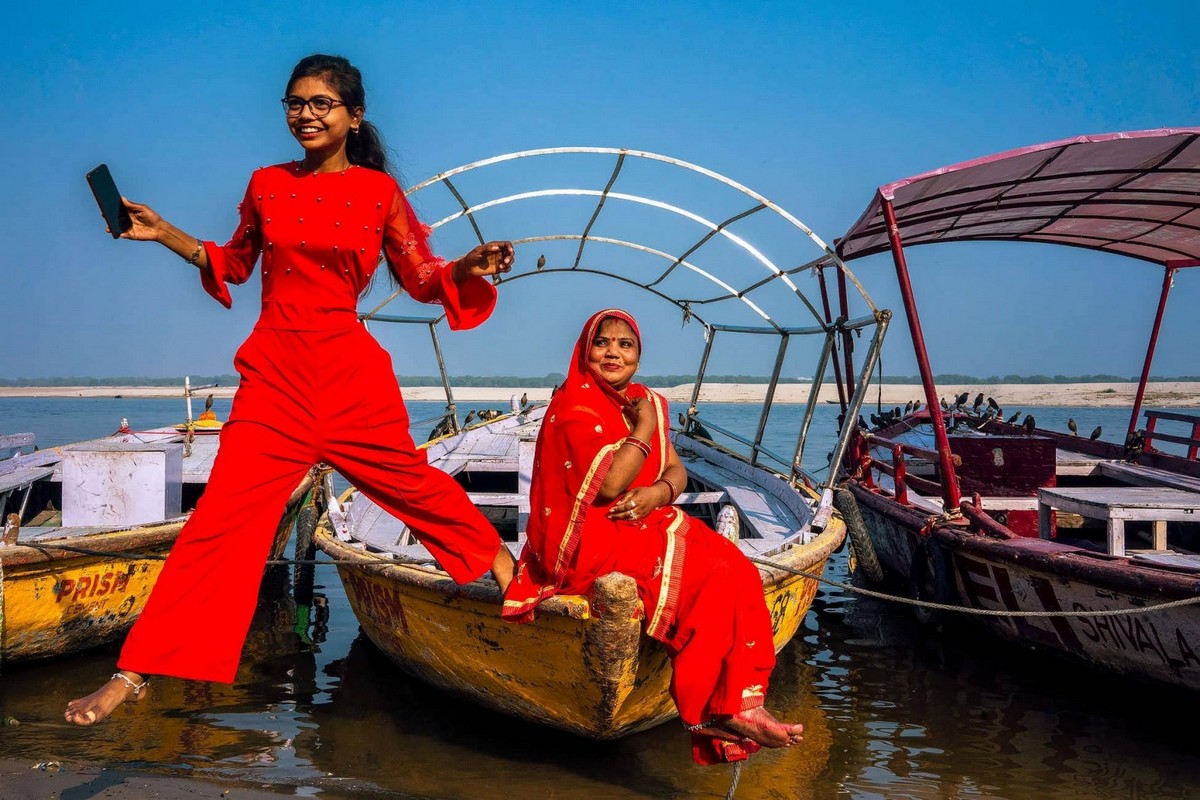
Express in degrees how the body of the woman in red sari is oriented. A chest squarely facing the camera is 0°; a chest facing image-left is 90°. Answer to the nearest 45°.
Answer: approximately 315°

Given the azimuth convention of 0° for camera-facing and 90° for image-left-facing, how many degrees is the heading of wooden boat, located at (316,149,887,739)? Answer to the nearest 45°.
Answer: approximately 0°

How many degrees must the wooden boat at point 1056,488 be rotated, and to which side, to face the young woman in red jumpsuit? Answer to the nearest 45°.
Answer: approximately 90° to its right

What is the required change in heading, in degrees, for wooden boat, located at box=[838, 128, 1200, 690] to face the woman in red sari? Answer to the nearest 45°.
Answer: approximately 45° to its right

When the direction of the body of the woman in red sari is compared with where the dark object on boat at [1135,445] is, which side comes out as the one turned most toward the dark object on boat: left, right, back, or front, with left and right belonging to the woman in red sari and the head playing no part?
left

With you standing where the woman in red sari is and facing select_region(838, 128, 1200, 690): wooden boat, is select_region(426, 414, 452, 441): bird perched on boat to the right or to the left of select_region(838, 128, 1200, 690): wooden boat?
left

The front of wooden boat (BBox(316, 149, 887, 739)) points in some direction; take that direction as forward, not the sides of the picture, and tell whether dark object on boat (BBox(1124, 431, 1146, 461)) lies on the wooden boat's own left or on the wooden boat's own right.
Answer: on the wooden boat's own left

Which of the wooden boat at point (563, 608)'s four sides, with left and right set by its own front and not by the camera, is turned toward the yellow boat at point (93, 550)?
right

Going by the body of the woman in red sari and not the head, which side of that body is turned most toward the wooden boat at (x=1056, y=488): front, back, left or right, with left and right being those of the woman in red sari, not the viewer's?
left
